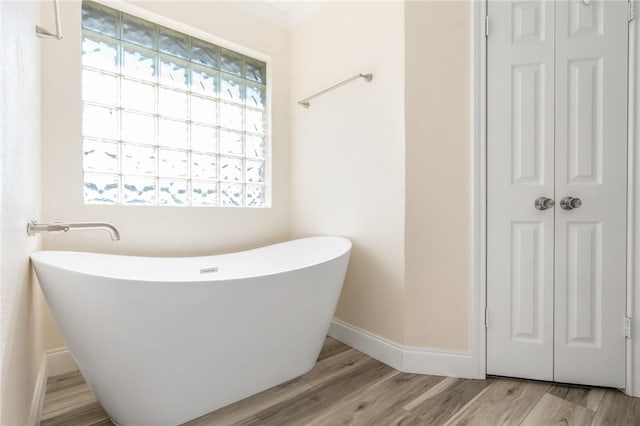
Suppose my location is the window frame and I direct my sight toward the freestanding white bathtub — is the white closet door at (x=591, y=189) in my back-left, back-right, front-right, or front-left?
front-left

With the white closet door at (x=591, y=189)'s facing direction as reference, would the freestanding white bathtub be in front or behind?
in front

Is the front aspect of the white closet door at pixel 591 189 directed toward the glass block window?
no

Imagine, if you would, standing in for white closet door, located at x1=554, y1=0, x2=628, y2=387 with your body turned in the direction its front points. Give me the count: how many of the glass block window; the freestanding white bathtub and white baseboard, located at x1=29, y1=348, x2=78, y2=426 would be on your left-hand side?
0

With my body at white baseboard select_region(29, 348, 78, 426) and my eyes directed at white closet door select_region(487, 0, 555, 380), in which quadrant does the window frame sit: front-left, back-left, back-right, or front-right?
front-left

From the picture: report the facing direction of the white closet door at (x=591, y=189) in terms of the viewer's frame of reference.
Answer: facing the viewer

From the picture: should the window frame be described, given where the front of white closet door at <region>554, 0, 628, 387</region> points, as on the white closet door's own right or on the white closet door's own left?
on the white closet door's own right

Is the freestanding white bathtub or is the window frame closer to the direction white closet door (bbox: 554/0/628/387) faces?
the freestanding white bathtub

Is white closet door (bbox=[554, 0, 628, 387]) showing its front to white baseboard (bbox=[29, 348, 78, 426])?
no

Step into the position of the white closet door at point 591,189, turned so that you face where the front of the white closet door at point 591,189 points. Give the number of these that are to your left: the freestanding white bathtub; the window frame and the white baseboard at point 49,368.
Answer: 0

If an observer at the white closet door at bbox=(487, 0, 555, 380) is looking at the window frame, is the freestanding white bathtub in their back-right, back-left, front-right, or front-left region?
front-left
